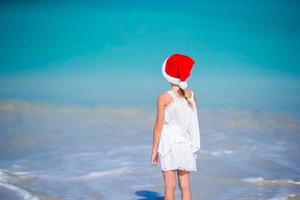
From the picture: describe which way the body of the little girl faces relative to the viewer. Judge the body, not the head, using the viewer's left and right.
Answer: facing away from the viewer and to the left of the viewer
